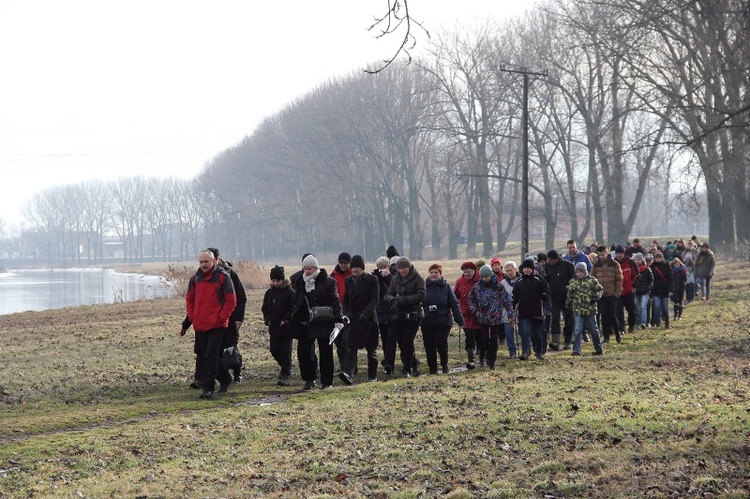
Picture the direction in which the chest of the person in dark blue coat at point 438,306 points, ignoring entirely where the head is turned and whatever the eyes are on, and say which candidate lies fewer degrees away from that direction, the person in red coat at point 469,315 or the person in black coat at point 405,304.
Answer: the person in black coat

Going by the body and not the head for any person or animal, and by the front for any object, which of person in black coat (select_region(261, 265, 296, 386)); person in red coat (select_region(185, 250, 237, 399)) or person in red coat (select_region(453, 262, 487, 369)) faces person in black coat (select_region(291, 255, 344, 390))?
person in red coat (select_region(453, 262, 487, 369))

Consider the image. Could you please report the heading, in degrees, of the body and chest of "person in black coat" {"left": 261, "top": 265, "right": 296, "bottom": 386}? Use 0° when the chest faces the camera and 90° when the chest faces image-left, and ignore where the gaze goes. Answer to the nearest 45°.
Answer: approximately 45°

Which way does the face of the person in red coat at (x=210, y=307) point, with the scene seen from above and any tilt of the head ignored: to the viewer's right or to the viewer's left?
to the viewer's left

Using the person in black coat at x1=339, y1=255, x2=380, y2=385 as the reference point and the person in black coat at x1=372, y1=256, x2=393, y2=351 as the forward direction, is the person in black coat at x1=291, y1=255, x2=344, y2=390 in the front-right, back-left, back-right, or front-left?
back-left

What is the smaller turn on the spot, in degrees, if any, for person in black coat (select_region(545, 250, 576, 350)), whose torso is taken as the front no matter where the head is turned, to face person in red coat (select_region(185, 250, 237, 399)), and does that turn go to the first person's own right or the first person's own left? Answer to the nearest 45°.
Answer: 0° — they already face them

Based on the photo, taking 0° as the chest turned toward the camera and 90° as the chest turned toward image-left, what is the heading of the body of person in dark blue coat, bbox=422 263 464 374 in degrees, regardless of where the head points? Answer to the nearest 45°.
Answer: approximately 45°
